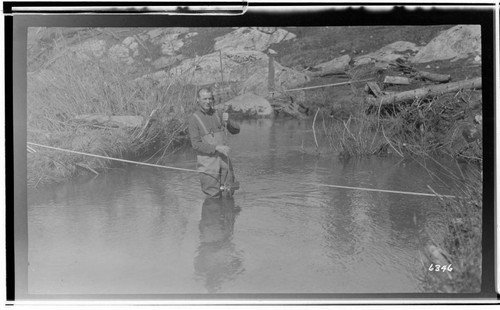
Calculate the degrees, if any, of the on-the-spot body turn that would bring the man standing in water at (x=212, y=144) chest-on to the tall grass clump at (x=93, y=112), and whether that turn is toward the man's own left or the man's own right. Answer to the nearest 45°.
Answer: approximately 135° to the man's own right

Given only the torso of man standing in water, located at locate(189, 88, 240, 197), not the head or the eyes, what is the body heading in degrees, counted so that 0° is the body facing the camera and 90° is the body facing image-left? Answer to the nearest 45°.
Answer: approximately 315°

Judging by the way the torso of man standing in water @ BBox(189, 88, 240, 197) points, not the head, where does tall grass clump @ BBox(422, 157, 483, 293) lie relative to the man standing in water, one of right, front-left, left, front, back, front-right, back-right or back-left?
front-left
